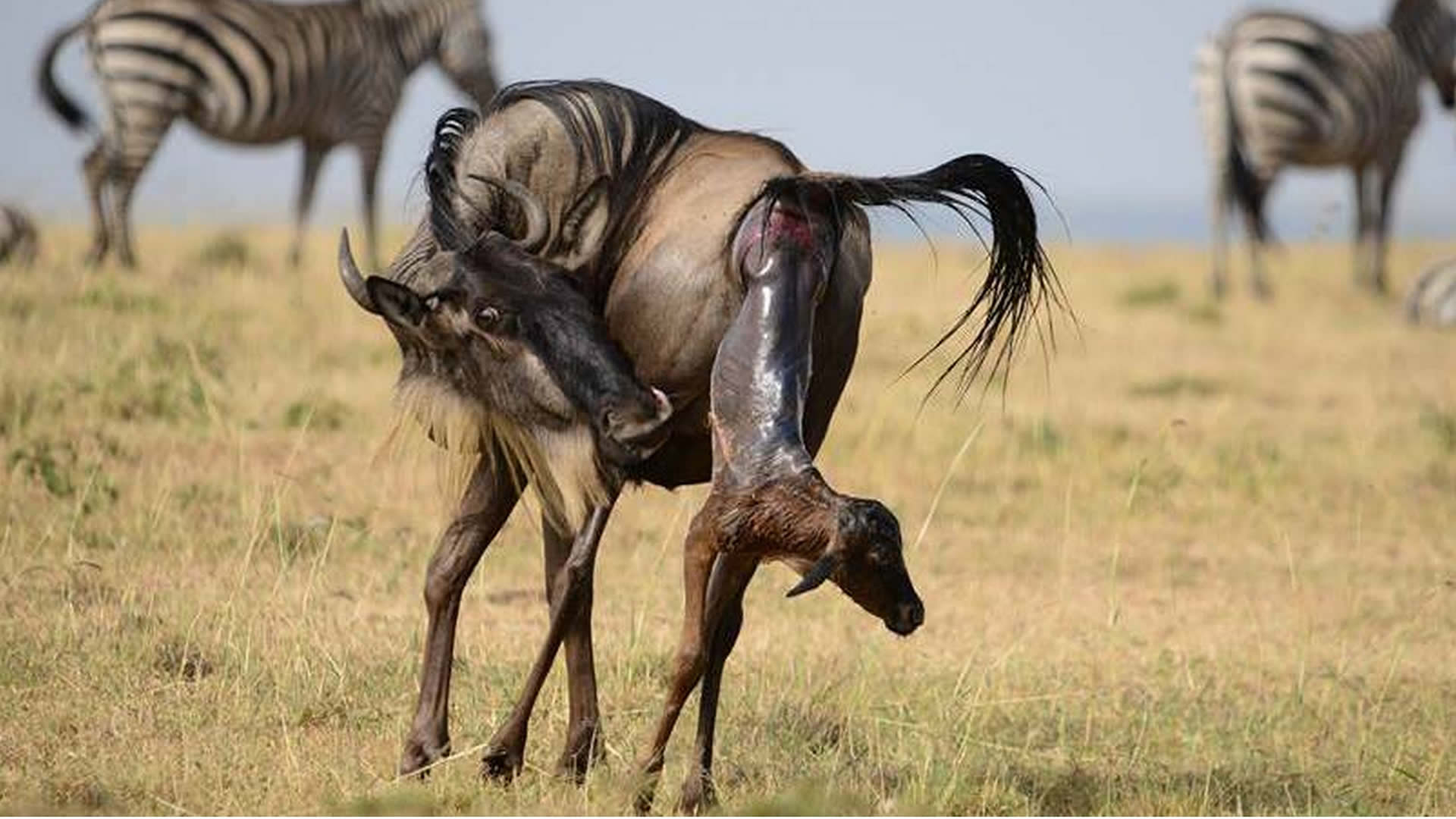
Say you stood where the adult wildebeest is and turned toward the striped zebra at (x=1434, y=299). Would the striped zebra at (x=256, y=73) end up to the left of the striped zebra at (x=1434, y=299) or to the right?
left

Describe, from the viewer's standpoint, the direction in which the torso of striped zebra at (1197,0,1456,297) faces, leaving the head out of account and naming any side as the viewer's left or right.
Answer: facing away from the viewer and to the right of the viewer

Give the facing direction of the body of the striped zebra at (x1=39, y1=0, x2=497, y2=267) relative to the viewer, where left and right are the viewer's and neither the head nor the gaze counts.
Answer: facing to the right of the viewer

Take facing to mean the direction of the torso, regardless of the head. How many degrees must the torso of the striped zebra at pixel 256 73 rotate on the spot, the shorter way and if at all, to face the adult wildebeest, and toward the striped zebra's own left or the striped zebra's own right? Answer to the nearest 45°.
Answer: approximately 90° to the striped zebra's own right

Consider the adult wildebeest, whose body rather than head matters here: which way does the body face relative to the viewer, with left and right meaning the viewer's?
facing away from the viewer and to the left of the viewer

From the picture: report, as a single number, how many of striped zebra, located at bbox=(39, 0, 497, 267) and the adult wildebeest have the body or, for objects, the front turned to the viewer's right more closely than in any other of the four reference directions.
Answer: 1

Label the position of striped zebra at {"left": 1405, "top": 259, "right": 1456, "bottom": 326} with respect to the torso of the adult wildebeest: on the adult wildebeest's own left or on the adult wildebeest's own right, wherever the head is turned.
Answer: on the adult wildebeest's own right

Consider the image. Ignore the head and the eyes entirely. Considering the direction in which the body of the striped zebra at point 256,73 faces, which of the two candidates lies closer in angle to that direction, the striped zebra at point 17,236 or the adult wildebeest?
the adult wildebeest

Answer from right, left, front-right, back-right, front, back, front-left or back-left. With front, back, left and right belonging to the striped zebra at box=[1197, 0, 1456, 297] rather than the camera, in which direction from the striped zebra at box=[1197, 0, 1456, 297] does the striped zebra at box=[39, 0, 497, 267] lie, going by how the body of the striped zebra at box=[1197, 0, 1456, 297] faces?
back
